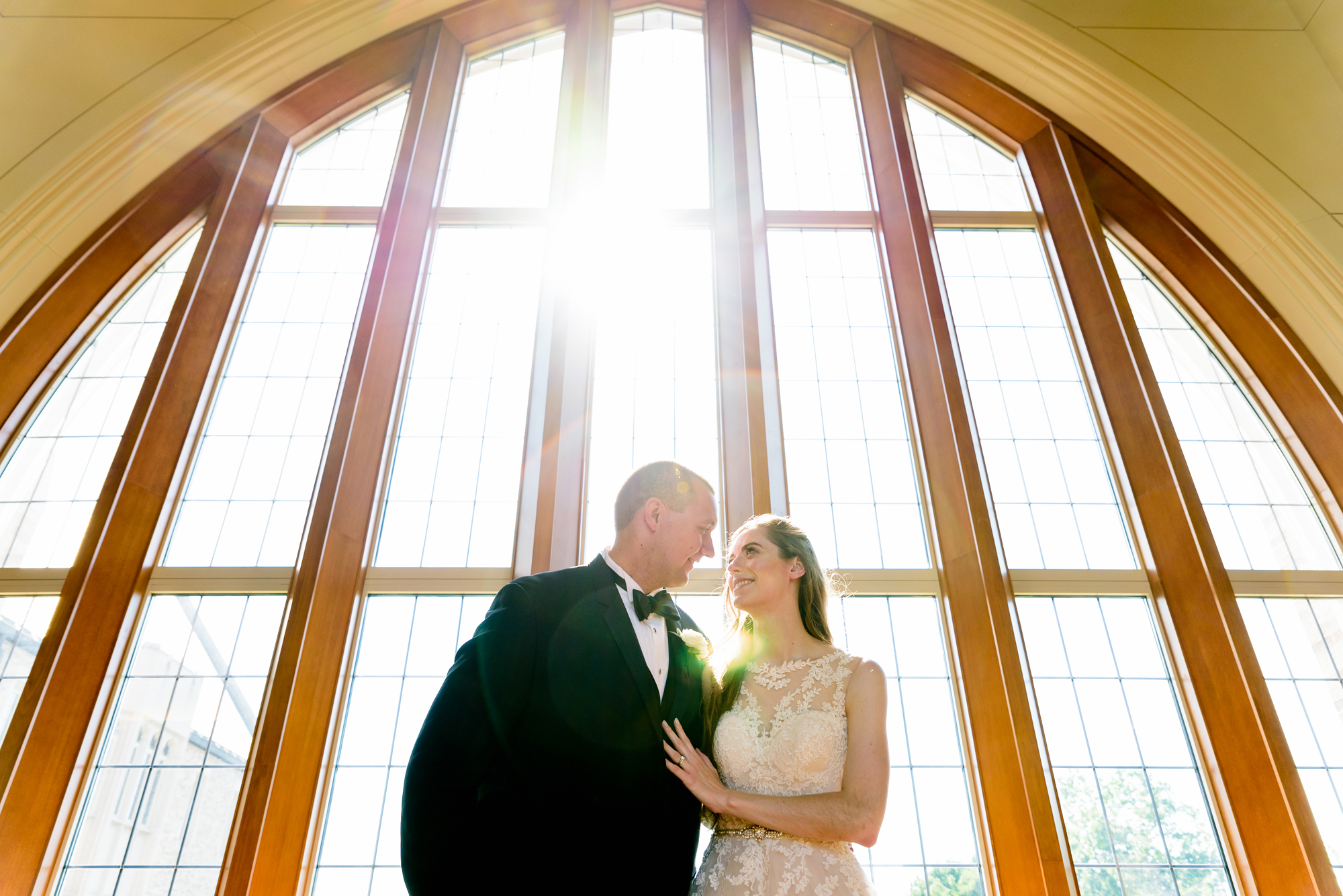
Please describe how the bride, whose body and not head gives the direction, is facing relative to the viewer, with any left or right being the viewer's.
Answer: facing the viewer and to the left of the viewer

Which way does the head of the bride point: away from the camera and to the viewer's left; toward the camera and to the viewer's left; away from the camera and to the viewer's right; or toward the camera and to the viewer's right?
toward the camera and to the viewer's left

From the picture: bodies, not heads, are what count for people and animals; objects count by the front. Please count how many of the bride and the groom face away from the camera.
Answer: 0

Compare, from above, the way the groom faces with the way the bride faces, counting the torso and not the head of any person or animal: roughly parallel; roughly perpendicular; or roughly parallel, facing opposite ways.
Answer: roughly perpendicular

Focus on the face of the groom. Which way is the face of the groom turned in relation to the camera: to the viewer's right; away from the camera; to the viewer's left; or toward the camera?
to the viewer's right

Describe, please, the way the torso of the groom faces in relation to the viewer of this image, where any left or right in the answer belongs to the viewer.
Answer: facing the viewer and to the right of the viewer
